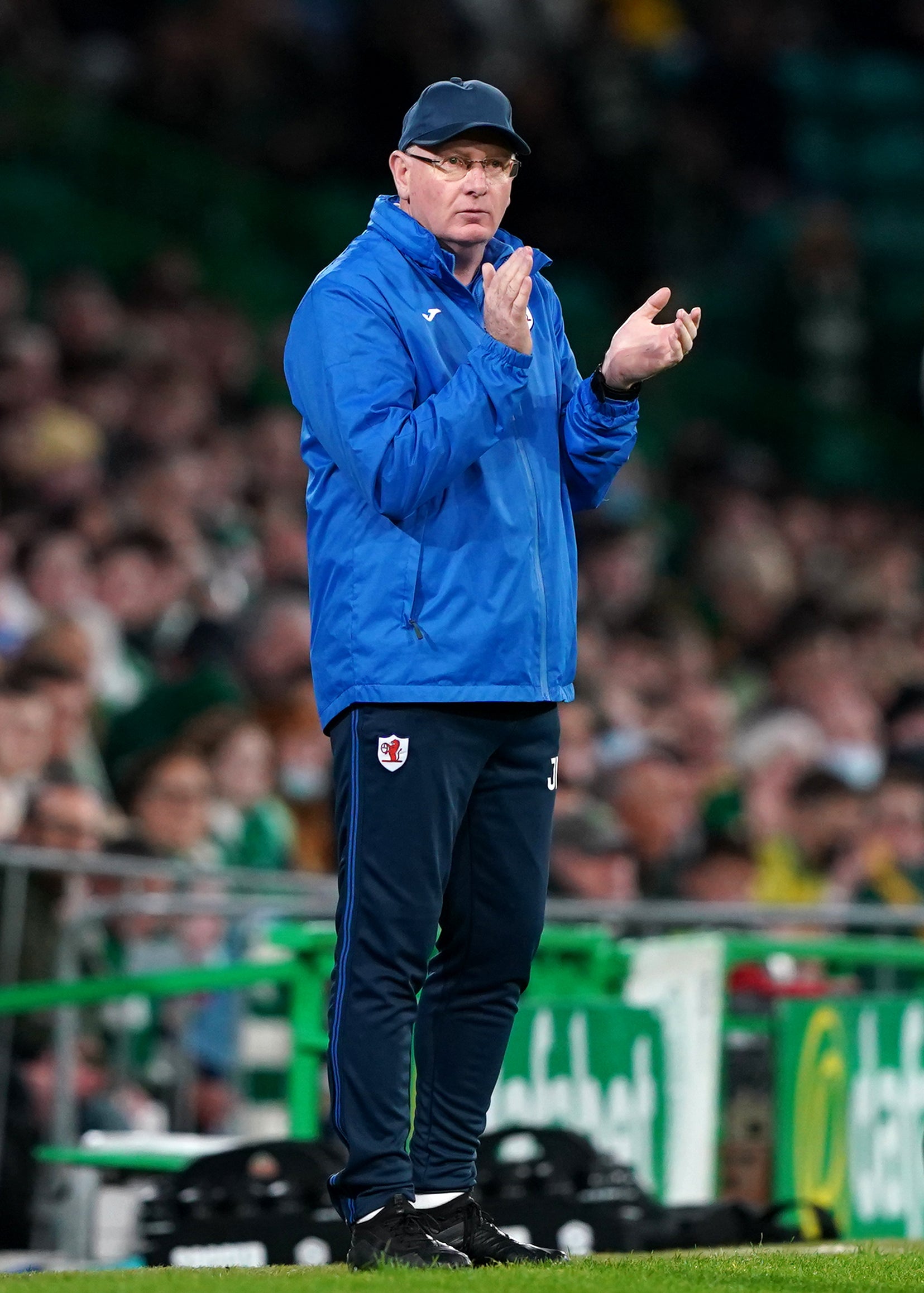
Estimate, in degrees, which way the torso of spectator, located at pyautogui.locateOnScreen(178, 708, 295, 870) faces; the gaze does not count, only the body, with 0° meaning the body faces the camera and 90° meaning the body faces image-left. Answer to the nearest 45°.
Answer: approximately 315°

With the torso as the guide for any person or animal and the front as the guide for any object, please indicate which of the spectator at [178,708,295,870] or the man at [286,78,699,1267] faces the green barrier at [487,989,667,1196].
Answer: the spectator

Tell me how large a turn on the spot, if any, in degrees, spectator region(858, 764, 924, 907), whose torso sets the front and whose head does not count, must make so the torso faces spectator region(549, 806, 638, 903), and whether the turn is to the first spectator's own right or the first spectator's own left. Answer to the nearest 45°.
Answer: approximately 45° to the first spectator's own right

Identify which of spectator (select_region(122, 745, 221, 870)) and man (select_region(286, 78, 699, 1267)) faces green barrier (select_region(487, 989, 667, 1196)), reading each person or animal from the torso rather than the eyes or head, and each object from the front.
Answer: the spectator

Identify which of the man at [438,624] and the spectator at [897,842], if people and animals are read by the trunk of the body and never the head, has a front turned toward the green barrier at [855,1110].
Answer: the spectator

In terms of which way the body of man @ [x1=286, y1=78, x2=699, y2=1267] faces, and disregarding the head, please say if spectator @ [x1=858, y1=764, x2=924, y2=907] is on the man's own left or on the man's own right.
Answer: on the man's own left

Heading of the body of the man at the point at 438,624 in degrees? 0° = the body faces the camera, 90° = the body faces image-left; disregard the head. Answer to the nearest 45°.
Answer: approximately 315°
